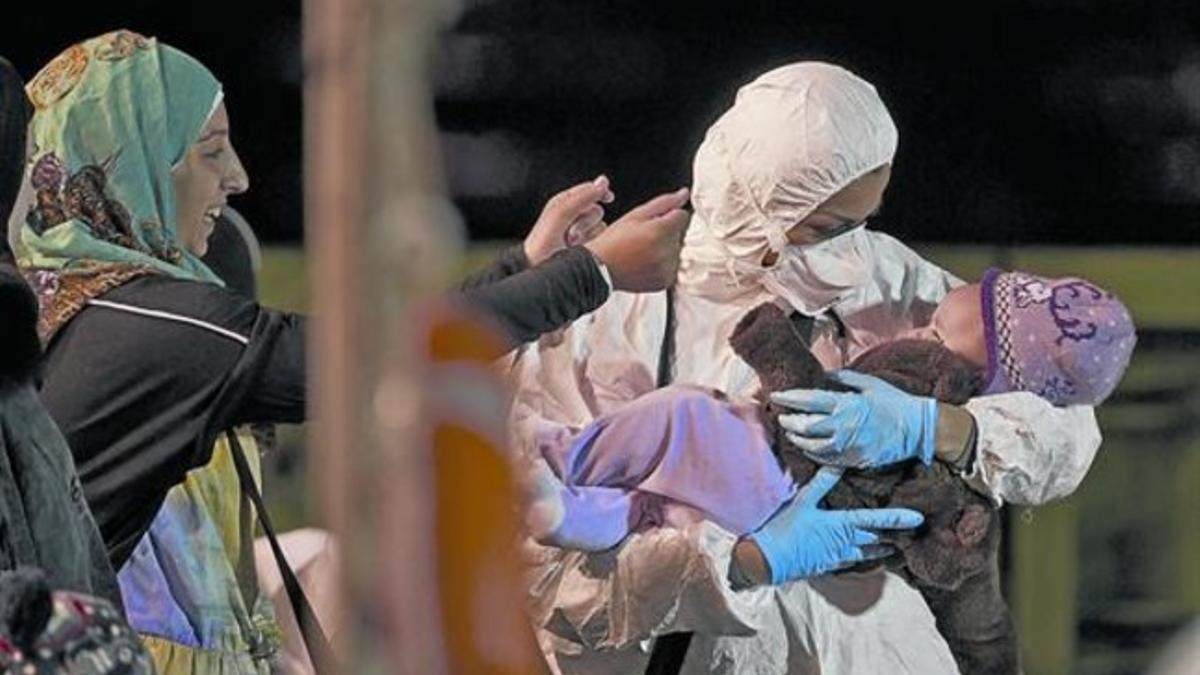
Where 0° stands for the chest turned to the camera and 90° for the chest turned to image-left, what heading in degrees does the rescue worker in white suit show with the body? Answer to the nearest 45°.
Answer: approximately 315°

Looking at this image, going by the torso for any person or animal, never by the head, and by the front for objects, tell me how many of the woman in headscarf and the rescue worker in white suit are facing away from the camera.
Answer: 0

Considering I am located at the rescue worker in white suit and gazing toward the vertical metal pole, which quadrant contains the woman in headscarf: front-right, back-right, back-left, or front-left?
front-right

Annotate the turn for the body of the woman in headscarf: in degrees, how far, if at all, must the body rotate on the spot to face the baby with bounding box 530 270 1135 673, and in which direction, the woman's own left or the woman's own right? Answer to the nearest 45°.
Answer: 0° — they already face them

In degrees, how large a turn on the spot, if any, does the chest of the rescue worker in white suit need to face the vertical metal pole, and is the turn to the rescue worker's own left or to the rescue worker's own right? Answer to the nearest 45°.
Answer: approximately 45° to the rescue worker's own right

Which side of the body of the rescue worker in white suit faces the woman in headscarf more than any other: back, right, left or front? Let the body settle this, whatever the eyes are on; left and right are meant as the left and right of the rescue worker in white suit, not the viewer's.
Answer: right

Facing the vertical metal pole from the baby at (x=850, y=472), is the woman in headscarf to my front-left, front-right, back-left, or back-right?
front-right

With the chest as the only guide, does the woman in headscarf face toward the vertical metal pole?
no

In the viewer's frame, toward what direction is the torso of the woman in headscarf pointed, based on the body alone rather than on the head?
to the viewer's right

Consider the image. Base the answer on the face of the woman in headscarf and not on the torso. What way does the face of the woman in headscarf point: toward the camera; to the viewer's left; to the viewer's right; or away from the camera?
to the viewer's right
